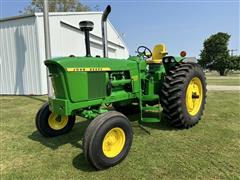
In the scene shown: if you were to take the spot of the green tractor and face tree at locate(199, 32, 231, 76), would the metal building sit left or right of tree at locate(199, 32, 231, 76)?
left

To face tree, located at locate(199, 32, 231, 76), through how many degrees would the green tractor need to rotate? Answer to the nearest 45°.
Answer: approximately 180°

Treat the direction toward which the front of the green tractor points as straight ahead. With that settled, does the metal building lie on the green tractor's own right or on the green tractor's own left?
on the green tractor's own right

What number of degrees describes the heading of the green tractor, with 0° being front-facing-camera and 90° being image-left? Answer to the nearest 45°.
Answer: approximately 45°

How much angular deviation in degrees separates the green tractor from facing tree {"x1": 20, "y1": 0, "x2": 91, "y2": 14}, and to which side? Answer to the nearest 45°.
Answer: approximately 135° to its right
